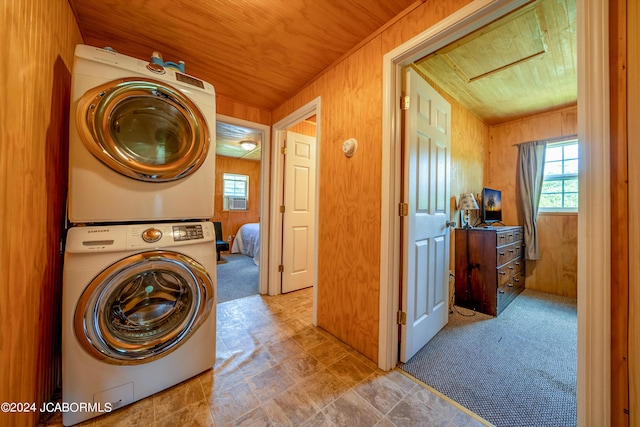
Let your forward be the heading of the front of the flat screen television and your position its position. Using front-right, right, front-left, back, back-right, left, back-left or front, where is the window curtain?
left

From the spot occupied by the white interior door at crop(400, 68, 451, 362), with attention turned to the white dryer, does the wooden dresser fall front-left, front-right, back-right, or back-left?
back-right

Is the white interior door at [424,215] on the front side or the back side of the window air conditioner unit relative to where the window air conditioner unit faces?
on the front side

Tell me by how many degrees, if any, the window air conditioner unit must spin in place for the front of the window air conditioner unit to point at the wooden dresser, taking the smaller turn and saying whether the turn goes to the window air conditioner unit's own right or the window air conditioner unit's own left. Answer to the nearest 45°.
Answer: approximately 45° to the window air conditioner unit's own left

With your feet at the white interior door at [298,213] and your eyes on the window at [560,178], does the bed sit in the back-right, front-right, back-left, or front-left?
back-left

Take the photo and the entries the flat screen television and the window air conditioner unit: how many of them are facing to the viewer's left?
0

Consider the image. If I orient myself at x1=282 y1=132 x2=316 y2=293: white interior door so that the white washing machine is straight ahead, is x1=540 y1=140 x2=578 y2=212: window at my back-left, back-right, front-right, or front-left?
back-left

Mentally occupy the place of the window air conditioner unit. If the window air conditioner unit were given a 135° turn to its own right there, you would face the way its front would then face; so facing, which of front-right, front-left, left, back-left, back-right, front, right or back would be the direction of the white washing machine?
back-left

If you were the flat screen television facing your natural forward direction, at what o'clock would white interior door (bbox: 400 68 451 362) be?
The white interior door is roughly at 2 o'clock from the flat screen television.

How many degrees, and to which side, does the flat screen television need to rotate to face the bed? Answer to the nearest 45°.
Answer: approximately 135° to its right

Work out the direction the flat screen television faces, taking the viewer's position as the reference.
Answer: facing the viewer and to the right of the viewer

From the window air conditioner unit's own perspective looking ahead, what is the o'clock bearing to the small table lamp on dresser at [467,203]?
The small table lamp on dresser is roughly at 11 o'clock from the window air conditioner unit.

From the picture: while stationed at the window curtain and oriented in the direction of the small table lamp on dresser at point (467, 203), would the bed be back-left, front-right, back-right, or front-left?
front-right

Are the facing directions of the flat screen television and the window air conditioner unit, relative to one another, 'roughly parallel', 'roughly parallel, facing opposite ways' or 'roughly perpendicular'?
roughly parallel

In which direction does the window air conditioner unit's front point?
toward the camera

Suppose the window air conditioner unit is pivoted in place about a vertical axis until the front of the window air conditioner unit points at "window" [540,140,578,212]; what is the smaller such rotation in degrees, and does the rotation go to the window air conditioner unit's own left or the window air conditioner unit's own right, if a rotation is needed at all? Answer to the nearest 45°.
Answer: approximately 45° to the window air conditioner unit's own left

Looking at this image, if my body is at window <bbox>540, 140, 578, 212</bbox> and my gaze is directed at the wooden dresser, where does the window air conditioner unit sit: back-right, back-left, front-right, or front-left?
front-right
